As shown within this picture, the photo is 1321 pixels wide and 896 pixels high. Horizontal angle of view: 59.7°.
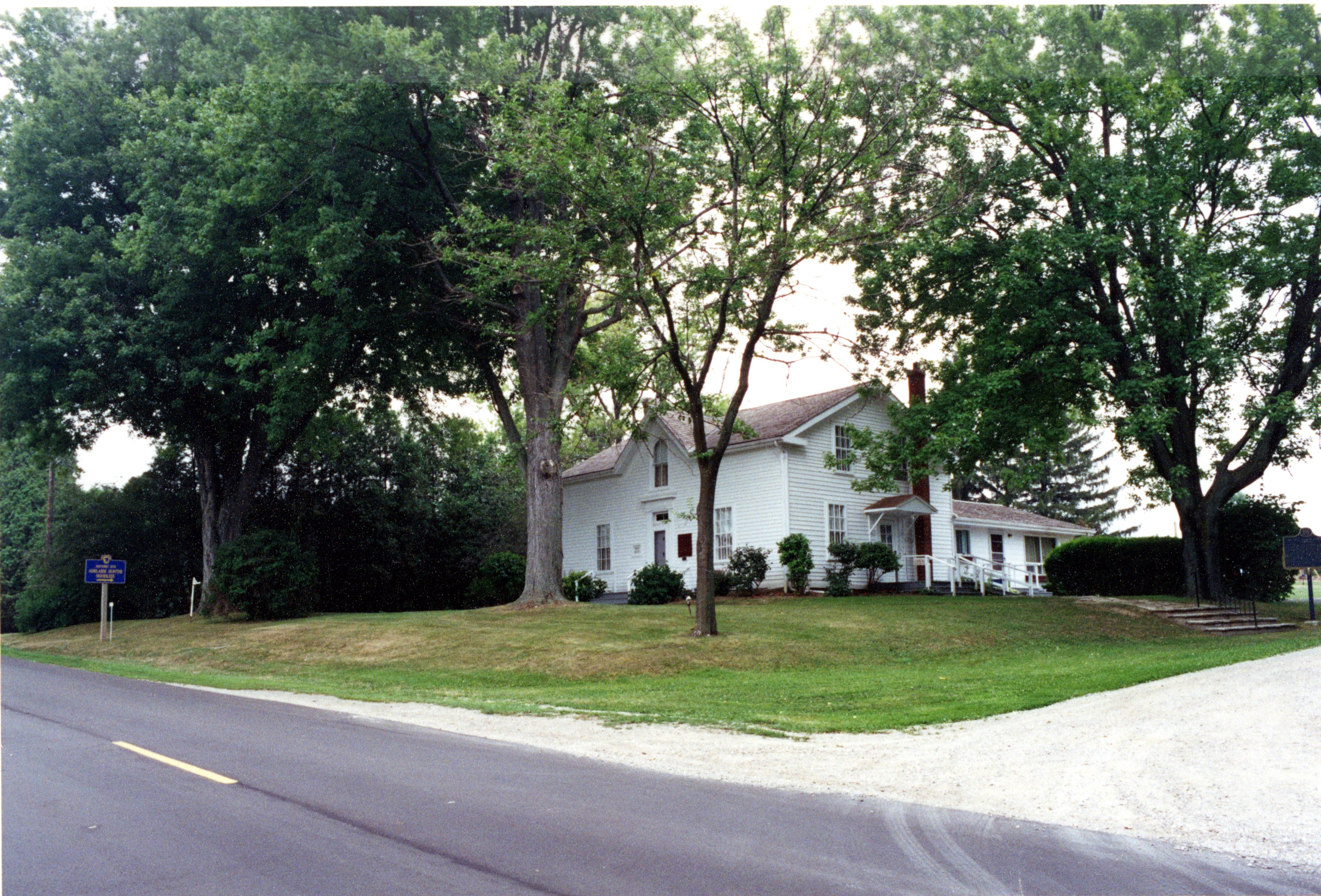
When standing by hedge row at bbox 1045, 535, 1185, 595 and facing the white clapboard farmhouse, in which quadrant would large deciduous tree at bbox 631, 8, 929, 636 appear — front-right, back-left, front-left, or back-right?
front-left

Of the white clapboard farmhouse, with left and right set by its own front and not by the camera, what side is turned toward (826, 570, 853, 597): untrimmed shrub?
left

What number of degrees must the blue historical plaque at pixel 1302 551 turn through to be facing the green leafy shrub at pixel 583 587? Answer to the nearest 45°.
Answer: approximately 90° to its right

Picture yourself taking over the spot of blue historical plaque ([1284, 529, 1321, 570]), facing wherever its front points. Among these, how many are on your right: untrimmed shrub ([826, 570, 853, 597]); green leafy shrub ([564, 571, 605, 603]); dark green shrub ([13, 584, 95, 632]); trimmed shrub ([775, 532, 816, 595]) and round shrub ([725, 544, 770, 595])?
5

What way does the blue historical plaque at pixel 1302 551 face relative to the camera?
toward the camera

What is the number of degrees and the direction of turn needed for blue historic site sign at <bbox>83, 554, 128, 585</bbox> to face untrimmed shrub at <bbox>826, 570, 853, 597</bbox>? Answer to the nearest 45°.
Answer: approximately 90° to its left

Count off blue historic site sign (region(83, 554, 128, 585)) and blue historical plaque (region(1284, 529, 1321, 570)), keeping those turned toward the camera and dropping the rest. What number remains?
2

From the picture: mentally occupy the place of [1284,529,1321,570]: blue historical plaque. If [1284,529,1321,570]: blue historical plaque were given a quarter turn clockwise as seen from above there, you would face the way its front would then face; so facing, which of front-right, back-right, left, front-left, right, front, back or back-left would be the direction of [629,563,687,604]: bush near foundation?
front

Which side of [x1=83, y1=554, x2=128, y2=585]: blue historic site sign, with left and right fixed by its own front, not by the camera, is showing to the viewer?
front

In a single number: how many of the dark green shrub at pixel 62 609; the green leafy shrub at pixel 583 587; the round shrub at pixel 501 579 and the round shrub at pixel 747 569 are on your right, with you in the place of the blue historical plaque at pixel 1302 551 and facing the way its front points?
4

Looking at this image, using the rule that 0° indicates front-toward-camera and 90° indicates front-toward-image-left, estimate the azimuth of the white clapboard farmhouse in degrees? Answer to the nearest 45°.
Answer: approximately 45°

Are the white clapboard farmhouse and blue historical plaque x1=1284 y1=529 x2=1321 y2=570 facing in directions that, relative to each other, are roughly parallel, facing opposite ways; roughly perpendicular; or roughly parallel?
roughly parallel
